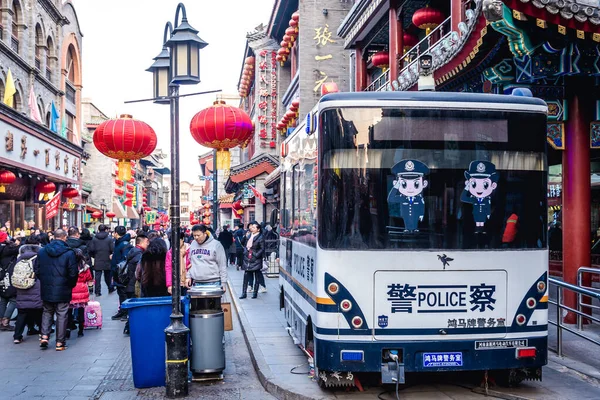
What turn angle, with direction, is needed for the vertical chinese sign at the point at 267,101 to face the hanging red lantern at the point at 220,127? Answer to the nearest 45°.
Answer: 0° — it already faces it

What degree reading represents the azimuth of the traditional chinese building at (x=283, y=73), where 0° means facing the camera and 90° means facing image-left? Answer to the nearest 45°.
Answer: approximately 45°

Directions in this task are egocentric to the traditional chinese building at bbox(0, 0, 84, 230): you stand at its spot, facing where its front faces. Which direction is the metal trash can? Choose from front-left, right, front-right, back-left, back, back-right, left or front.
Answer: front-right

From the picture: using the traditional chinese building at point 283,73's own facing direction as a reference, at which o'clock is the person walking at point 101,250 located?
The person walking is roughly at 11 o'clock from the traditional chinese building.

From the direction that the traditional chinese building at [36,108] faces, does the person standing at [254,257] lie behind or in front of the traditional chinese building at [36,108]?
in front

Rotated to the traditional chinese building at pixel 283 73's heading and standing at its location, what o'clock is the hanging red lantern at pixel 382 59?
The hanging red lantern is roughly at 10 o'clock from the traditional chinese building.

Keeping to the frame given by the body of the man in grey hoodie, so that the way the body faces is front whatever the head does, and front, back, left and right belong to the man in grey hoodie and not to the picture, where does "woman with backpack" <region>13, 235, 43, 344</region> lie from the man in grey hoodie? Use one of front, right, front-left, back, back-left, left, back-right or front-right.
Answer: front-right

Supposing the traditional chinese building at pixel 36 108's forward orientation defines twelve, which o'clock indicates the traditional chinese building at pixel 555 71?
the traditional chinese building at pixel 555 71 is roughly at 1 o'clock from the traditional chinese building at pixel 36 108.

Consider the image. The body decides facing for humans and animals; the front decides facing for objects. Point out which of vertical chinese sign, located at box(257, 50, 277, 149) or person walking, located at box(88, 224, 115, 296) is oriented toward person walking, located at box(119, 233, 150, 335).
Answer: the vertical chinese sign

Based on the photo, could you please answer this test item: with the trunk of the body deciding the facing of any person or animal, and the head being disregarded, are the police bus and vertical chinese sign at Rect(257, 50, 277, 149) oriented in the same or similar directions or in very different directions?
very different directions

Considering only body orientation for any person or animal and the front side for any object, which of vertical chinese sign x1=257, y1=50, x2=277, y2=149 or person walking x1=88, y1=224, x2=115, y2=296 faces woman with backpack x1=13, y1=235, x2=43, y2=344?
the vertical chinese sign
